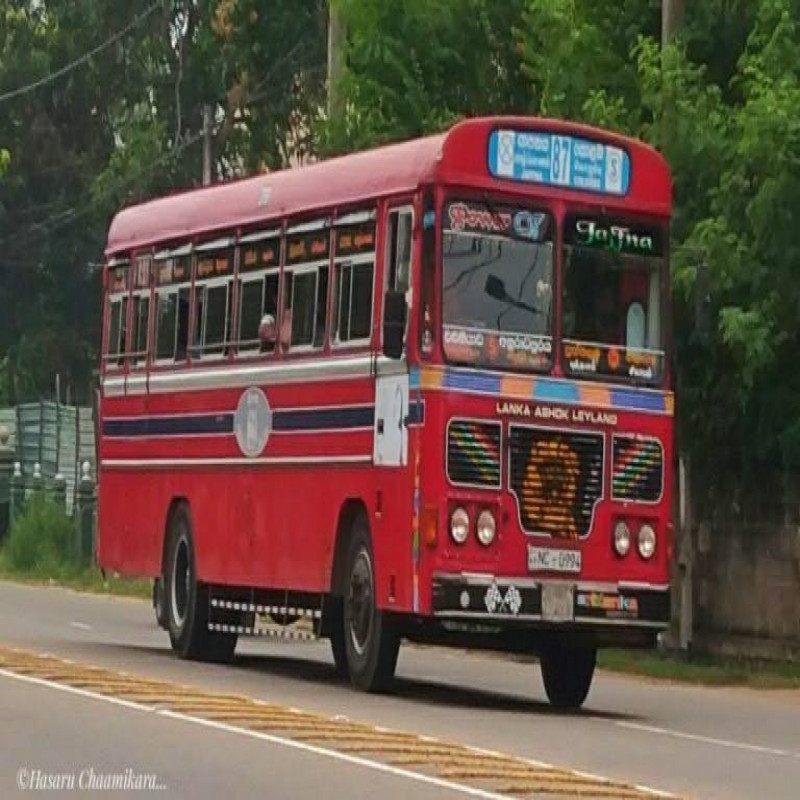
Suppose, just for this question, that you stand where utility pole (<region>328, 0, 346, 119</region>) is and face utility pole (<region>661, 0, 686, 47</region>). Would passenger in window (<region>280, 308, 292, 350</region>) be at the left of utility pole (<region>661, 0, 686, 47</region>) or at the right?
right

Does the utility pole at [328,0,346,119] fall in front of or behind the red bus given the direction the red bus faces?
behind

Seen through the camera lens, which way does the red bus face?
facing the viewer and to the right of the viewer

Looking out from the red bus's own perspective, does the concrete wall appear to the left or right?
on its left
